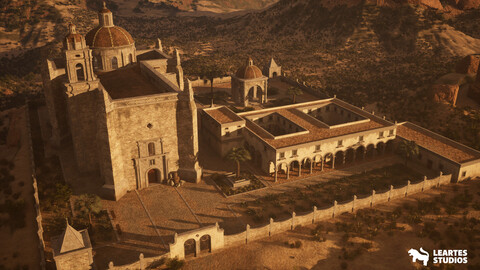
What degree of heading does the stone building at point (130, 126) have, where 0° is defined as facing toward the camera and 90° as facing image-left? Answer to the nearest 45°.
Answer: approximately 315°

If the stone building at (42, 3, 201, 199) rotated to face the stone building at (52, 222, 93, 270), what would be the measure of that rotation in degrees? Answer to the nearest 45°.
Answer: approximately 45° to its right

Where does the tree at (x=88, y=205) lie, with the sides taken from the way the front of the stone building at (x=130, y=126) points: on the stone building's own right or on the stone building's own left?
on the stone building's own right

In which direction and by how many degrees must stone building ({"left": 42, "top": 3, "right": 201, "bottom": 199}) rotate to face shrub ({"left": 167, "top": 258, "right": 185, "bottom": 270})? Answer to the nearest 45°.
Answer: approximately 45° to its right

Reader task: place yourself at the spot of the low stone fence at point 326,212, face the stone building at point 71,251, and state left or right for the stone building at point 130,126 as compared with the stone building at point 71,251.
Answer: right

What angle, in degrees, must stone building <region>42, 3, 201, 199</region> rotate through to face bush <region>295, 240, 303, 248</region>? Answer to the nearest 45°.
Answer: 0° — it already faces it
